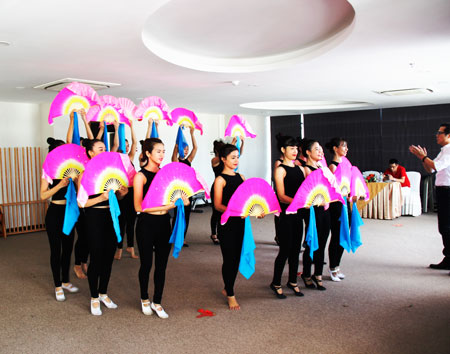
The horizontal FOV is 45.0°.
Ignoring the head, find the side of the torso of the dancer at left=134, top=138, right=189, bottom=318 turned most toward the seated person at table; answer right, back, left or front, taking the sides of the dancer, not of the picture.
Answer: left

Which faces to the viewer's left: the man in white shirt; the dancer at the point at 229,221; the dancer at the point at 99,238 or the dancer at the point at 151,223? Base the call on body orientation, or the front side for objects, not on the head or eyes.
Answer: the man in white shirt

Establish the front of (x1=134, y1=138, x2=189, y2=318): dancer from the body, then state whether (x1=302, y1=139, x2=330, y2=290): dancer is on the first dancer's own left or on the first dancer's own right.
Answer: on the first dancer's own left

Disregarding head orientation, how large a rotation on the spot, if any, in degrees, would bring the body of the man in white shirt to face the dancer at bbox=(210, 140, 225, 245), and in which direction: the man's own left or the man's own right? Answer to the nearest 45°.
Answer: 0° — they already face them

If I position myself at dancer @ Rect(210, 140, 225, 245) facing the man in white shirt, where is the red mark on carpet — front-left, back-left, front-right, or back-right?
front-right

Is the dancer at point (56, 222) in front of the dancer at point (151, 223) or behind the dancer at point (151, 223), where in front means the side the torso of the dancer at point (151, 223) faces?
behind

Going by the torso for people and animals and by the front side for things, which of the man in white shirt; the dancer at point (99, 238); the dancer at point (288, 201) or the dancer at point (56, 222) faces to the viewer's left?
the man in white shirt

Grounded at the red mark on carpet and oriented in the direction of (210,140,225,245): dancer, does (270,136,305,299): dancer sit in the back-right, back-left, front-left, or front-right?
front-right

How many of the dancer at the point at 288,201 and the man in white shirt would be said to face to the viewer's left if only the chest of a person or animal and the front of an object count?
1

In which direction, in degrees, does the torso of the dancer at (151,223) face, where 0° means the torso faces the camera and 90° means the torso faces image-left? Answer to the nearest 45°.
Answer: approximately 315°

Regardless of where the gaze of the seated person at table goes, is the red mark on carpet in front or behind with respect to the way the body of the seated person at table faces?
in front

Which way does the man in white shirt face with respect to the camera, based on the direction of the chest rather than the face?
to the viewer's left

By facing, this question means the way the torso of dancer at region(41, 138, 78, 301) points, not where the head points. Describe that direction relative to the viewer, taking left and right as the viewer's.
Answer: facing the viewer and to the right of the viewer
